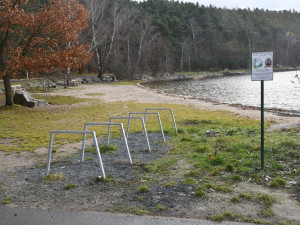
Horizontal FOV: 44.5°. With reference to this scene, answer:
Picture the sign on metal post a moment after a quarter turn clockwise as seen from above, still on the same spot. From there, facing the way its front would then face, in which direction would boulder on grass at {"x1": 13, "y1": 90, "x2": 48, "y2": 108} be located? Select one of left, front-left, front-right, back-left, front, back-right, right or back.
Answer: front-right

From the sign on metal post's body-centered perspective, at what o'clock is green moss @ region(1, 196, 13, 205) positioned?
The green moss is roughly at 2 o'clock from the sign on metal post.

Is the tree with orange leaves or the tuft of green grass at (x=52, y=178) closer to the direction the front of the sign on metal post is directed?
the tuft of green grass

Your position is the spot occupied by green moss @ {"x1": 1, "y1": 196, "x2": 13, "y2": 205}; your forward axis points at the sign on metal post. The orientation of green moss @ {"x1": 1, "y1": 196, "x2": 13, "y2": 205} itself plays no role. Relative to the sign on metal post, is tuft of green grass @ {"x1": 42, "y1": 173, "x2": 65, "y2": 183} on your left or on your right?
left

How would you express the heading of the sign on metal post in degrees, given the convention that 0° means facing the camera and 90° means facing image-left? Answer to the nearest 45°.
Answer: approximately 0°

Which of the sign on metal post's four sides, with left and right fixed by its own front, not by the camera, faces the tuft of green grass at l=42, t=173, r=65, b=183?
right

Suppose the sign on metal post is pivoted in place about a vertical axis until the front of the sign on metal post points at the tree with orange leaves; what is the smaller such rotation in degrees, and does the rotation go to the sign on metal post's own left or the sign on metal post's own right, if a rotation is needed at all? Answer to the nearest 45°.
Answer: approximately 135° to the sign on metal post's own right
